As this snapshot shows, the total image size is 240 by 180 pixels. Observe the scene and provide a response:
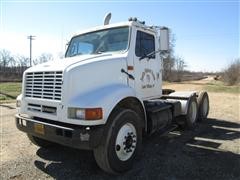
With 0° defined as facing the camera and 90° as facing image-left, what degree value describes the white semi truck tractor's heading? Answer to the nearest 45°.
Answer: approximately 45°

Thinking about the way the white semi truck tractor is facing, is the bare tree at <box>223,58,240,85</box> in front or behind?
behind
